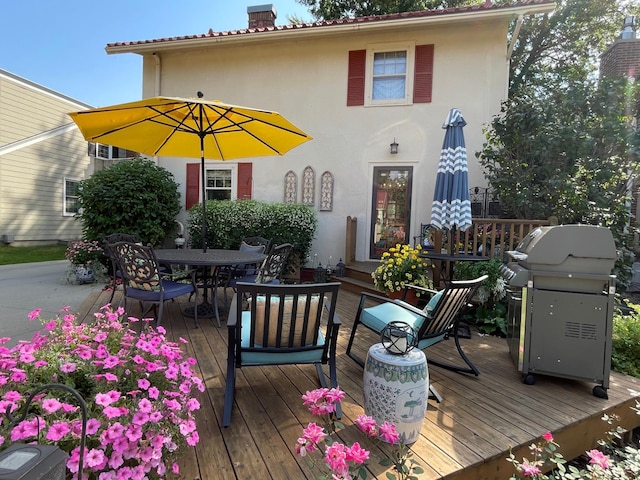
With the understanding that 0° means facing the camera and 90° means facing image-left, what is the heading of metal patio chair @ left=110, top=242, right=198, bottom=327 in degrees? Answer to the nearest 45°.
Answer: approximately 225°

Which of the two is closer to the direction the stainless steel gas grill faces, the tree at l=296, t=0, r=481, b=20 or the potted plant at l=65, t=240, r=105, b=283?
the potted plant

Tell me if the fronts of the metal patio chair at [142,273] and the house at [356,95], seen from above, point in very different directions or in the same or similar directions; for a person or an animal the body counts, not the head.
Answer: very different directions

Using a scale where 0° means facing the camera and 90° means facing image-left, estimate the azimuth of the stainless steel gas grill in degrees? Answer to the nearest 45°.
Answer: approximately 90°

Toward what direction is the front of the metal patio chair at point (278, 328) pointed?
away from the camera

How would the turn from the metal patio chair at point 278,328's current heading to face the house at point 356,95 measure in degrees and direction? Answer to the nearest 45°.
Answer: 0° — it already faces it

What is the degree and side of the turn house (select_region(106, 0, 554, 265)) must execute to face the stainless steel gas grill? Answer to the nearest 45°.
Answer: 0° — it already faces it
